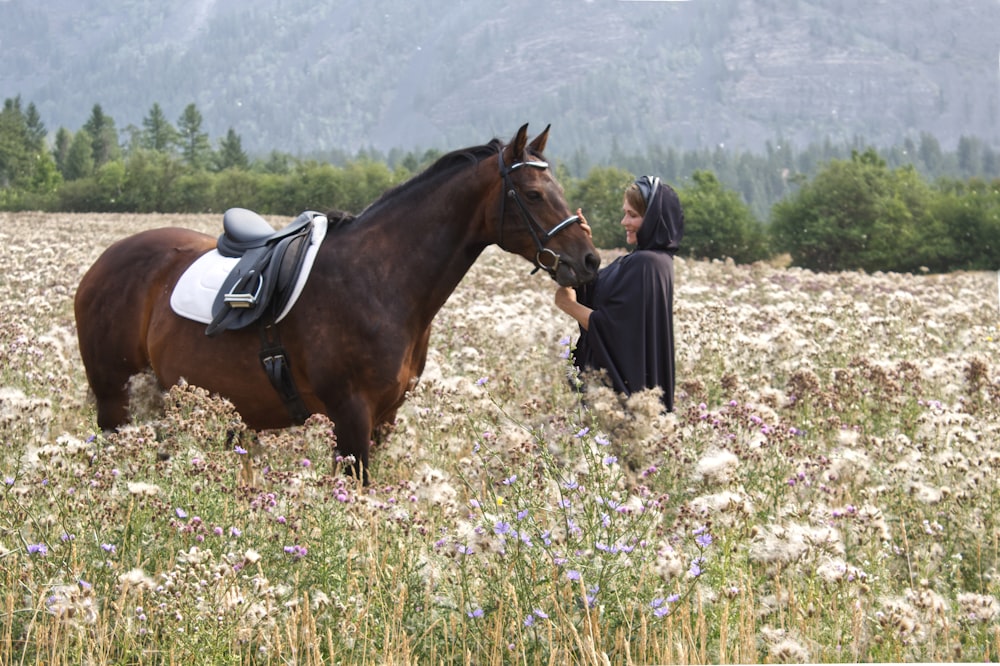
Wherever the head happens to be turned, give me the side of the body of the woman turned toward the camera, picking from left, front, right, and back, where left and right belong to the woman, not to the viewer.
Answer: left

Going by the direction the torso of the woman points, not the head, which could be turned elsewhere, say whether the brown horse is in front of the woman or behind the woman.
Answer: in front

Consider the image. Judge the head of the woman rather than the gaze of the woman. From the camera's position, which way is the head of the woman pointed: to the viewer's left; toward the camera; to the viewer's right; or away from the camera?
to the viewer's left
